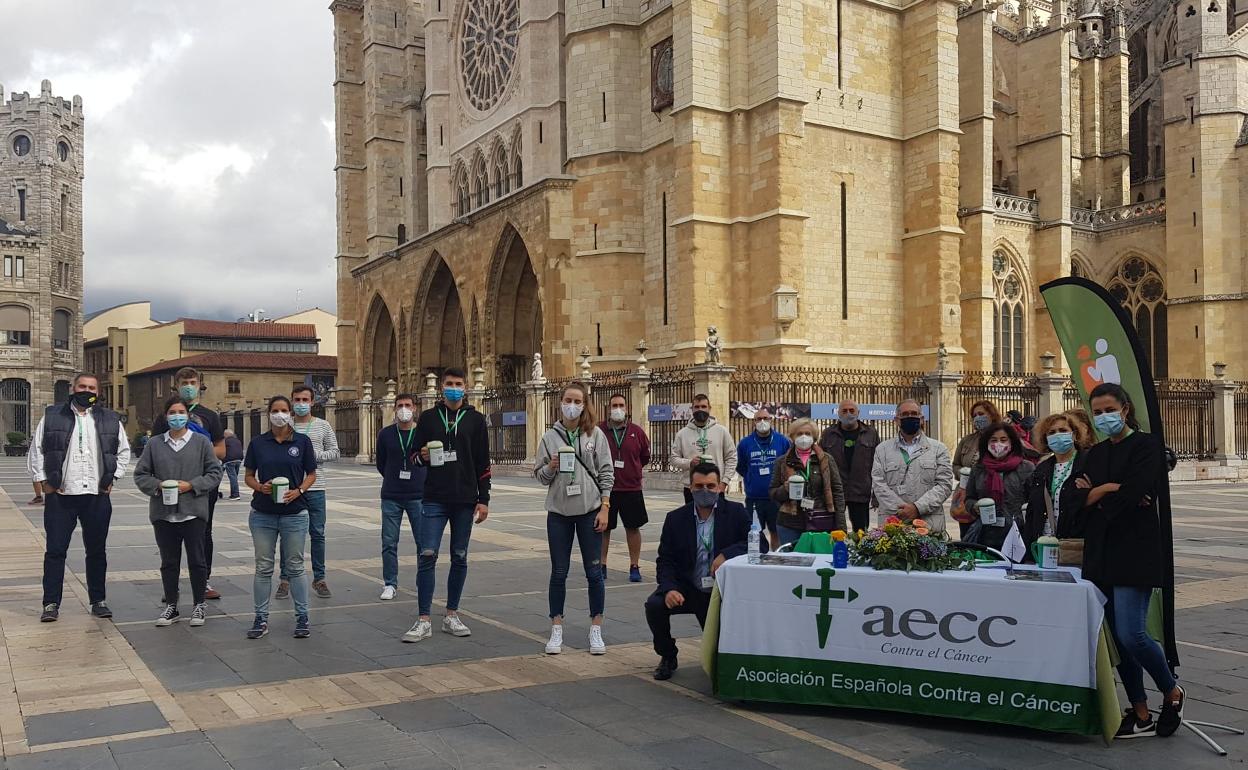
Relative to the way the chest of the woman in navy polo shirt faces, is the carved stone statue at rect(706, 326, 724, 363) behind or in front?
behind

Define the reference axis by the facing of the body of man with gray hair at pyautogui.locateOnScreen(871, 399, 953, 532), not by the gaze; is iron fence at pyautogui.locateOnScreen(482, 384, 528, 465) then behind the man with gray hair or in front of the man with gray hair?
behind

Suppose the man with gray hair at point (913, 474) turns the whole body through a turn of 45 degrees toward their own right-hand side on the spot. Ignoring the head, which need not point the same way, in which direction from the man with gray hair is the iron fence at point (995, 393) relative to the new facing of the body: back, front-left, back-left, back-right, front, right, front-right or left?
back-right

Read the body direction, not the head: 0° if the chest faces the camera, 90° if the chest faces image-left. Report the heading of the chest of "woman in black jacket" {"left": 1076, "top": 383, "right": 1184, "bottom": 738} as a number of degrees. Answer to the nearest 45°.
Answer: approximately 45°

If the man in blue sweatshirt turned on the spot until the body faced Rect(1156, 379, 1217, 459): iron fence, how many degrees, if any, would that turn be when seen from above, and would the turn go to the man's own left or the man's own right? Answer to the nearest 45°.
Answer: approximately 135° to the man's own left
